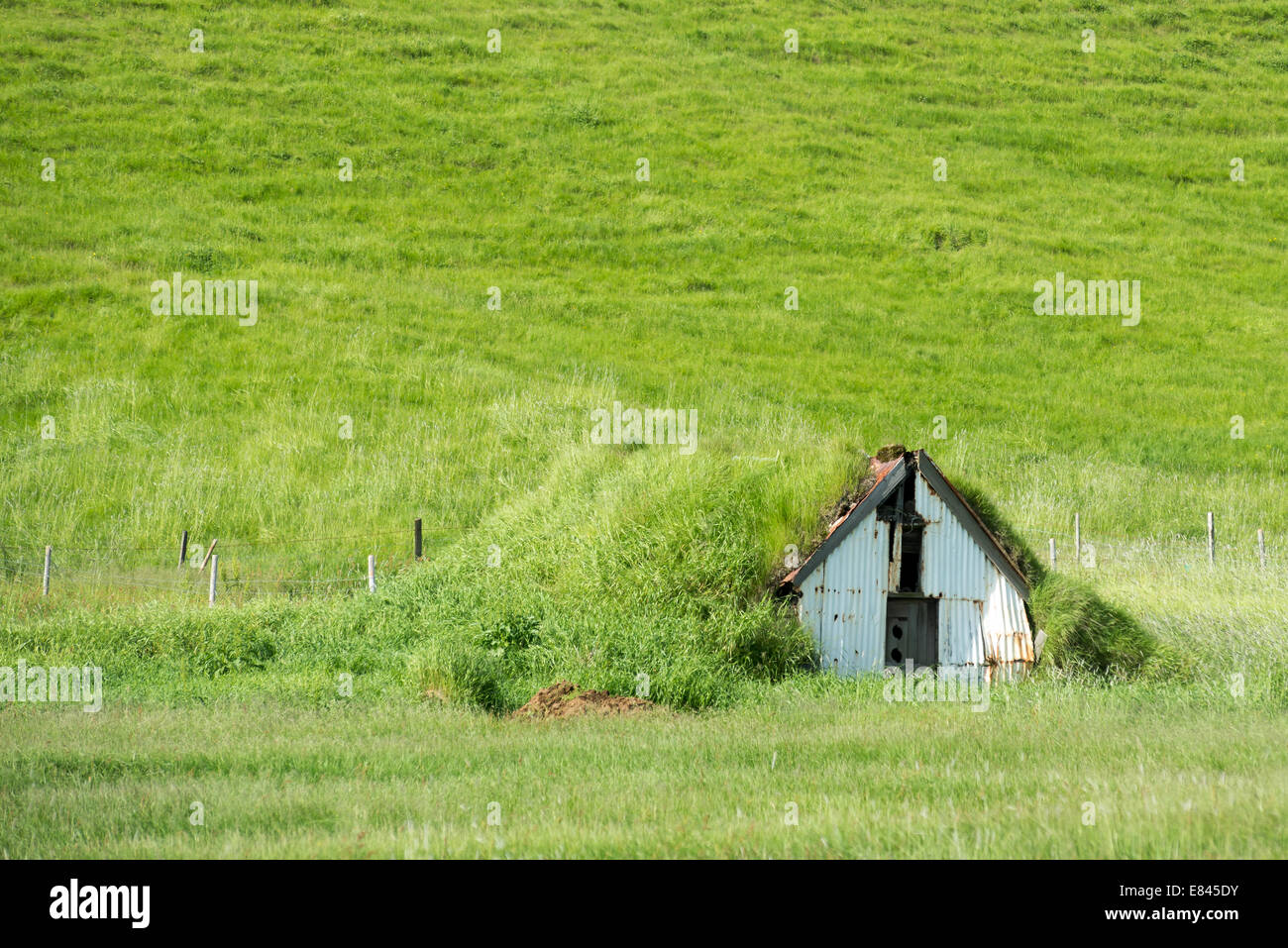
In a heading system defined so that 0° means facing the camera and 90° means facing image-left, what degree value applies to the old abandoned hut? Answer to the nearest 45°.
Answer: approximately 0°
